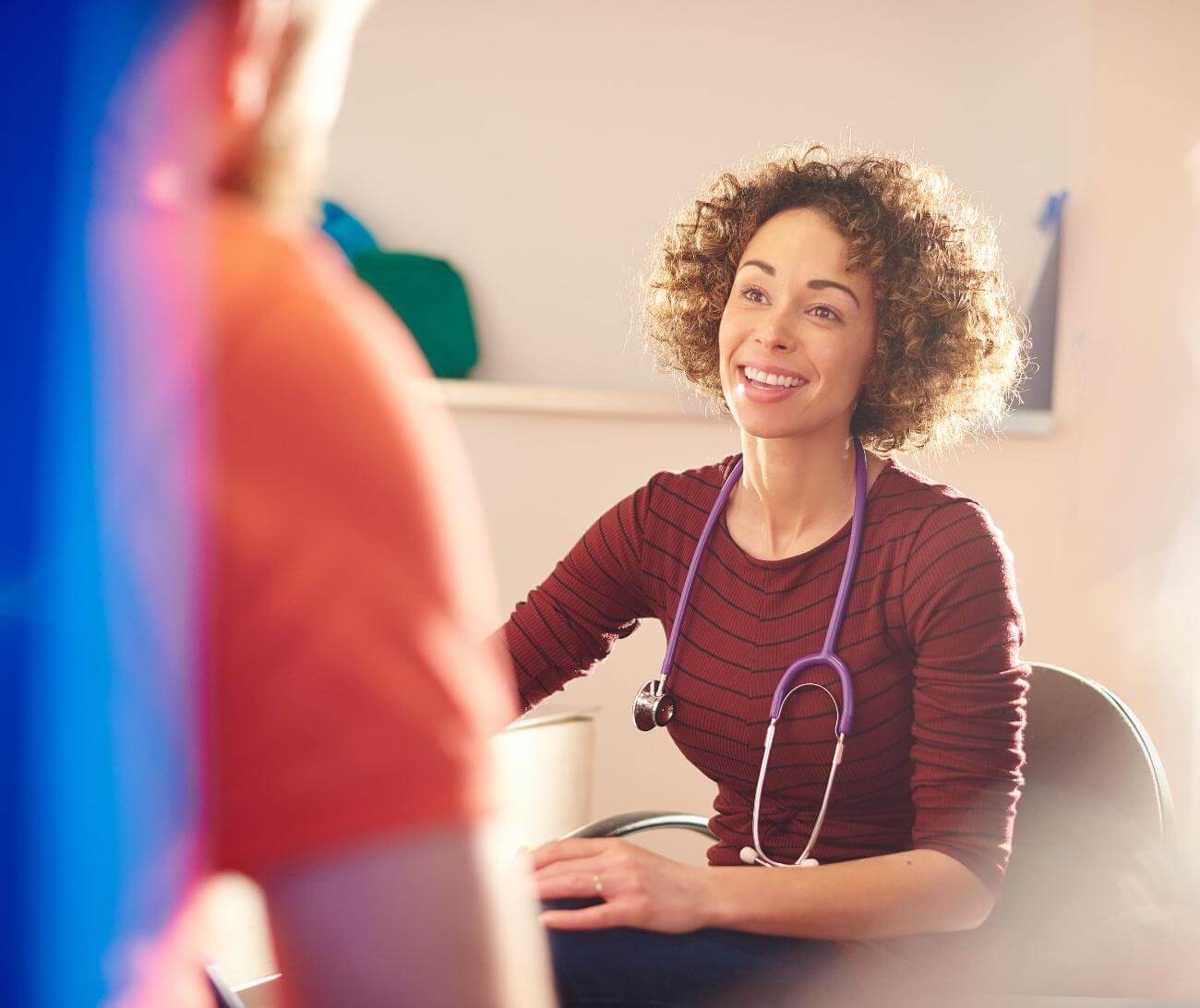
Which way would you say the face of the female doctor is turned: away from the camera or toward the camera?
toward the camera

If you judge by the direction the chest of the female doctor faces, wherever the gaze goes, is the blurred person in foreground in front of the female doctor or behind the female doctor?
in front

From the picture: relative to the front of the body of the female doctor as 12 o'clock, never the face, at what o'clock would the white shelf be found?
The white shelf is roughly at 4 o'clock from the female doctor.

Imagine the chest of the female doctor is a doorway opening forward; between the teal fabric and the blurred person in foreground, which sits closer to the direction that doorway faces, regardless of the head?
the blurred person in foreground

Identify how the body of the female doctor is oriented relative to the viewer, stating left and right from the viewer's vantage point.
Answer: facing the viewer and to the left of the viewer

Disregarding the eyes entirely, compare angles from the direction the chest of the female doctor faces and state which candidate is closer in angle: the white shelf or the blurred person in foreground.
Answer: the blurred person in foreground

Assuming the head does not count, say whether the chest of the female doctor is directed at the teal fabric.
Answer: no
